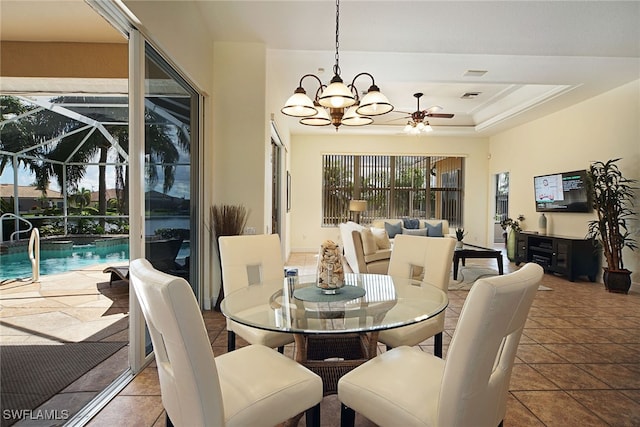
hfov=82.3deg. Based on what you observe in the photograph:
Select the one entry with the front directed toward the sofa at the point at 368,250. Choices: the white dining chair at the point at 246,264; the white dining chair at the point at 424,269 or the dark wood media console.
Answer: the dark wood media console

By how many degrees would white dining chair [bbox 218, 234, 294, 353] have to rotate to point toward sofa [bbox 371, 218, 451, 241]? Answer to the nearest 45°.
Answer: approximately 90° to its left

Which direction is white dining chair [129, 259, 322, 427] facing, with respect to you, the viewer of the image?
facing away from the viewer and to the right of the viewer

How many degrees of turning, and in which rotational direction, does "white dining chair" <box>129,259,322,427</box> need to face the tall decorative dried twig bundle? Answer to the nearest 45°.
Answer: approximately 45° to its left

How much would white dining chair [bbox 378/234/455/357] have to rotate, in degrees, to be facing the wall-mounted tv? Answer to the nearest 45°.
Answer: approximately 180°

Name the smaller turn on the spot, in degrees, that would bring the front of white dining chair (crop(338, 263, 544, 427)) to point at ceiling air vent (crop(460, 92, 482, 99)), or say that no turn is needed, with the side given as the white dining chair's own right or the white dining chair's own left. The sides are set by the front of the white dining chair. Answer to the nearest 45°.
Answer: approximately 45° to the white dining chair's own right

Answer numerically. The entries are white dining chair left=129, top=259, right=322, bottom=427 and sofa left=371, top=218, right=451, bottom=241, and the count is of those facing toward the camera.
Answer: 1

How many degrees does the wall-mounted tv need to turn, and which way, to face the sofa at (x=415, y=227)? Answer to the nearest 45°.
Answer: approximately 45° to its right

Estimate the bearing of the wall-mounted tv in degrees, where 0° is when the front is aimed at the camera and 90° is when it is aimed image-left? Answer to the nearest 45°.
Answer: approximately 45°

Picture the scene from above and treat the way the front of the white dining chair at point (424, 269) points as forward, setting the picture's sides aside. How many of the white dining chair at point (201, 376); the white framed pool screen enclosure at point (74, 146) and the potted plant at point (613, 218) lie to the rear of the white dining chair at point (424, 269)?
1

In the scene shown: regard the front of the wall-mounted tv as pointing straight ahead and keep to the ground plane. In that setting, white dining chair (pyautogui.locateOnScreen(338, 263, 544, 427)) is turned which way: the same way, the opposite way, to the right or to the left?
to the right

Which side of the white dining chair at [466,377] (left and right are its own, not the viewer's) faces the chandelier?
front

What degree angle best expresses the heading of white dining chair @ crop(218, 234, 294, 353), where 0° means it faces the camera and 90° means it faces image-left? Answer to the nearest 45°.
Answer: approximately 315°

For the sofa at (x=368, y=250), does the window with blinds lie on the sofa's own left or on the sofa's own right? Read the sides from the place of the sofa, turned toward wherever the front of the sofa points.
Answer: on the sofa's own left

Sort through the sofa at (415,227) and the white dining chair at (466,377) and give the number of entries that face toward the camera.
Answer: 1

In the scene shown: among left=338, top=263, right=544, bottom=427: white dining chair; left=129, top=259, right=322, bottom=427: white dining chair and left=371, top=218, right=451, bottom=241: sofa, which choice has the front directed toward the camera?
the sofa
